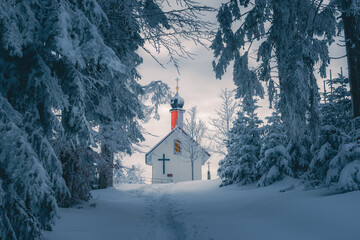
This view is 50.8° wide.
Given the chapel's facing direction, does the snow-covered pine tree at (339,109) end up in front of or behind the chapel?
in front

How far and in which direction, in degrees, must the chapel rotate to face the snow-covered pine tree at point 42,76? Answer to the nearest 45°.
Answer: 0° — it already faces it

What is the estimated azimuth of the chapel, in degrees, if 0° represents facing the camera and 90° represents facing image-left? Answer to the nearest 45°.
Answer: approximately 0°

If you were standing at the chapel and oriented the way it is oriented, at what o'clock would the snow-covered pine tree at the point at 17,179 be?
The snow-covered pine tree is roughly at 12 o'clock from the chapel.

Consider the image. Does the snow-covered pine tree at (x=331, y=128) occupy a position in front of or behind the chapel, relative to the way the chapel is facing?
in front

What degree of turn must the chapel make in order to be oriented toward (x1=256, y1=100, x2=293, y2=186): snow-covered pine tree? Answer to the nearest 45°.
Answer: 0° — it already faces it
